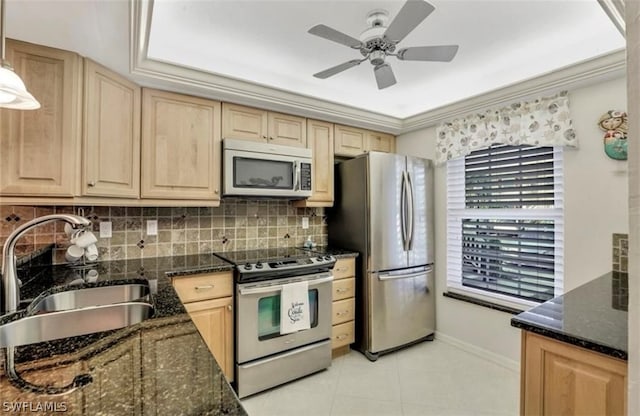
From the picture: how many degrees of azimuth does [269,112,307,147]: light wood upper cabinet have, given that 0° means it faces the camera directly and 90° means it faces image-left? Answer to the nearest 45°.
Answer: approximately 315°

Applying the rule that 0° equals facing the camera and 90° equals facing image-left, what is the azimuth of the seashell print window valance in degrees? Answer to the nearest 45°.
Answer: approximately 45°

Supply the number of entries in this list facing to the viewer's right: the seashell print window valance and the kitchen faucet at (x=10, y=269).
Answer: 1

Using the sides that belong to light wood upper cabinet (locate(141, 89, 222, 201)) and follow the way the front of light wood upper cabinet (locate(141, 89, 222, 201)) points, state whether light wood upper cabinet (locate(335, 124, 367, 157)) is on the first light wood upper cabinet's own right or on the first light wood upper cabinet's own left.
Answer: on the first light wood upper cabinet's own left

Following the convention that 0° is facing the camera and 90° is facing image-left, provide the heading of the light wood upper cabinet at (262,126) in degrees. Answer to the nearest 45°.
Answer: approximately 315°

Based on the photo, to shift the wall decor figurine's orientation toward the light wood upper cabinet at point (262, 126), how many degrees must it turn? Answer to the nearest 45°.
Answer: approximately 45° to its right

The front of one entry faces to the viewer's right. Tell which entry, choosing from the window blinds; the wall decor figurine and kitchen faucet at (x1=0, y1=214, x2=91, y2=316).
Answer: the kitchen faucet
